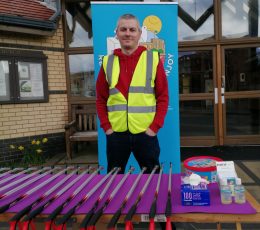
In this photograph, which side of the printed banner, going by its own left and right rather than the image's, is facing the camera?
front

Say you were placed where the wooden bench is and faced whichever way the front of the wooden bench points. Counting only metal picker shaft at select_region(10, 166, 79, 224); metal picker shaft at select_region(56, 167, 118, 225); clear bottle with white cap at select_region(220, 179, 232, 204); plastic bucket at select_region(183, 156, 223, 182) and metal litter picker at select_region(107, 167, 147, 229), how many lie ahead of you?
5

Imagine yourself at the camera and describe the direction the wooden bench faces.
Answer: facing the viewer

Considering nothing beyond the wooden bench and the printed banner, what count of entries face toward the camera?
2

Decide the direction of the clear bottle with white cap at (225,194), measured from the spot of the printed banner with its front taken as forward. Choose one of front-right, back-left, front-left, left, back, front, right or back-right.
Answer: front

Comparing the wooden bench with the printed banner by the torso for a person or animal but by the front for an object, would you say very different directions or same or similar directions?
same or similar directions

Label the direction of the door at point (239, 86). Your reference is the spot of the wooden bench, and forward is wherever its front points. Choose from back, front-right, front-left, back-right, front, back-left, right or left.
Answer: left

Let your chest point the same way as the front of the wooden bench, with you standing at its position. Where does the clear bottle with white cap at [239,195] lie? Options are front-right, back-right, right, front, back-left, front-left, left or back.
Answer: front

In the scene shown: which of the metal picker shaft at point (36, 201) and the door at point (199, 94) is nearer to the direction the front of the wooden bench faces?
the metal picker shaft

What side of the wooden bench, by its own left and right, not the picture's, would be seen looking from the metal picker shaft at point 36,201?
front

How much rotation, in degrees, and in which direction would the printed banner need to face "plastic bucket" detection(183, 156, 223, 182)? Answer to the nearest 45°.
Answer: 0° — it already faces it

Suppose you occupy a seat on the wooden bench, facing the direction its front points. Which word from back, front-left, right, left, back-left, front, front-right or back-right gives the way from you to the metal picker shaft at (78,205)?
front

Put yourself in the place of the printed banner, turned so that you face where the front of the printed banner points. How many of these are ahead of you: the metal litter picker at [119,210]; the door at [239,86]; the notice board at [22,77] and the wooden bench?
1

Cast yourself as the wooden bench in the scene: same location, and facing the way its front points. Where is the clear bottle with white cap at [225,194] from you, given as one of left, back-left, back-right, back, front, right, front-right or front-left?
front

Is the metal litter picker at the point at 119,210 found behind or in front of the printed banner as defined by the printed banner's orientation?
in front
